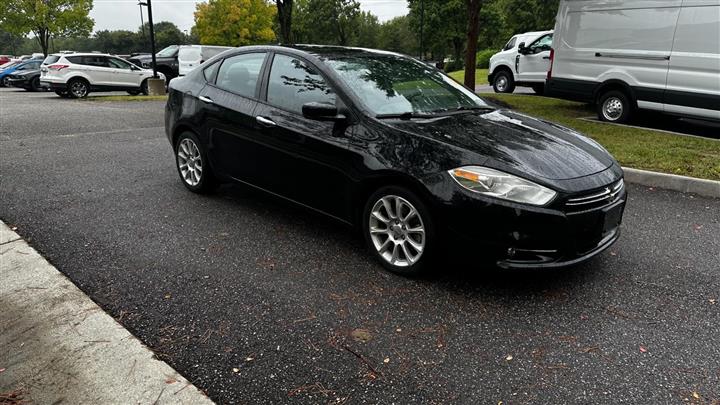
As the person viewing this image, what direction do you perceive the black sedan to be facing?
facing the viewer and to the right of the viewer

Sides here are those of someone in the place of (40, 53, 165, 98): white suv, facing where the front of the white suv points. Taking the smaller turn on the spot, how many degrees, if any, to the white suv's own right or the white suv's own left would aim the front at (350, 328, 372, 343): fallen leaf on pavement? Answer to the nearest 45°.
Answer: approximately 135° to the white suv's own right

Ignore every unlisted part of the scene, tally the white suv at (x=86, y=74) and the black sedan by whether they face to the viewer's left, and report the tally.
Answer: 0

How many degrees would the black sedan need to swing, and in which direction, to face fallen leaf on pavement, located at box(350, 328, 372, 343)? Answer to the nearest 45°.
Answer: approximately 45° to its right

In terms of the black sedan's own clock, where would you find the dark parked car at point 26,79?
The dark parked car is roughly at 6 o'clock from the black sedan.

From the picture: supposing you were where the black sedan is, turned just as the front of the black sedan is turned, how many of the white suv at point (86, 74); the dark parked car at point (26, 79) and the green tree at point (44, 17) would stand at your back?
3

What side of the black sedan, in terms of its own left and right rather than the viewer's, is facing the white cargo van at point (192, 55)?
back

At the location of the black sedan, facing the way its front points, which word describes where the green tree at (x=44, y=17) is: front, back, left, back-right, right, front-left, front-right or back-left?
back

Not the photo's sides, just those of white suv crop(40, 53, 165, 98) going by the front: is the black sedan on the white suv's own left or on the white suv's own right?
on the white suv's own right

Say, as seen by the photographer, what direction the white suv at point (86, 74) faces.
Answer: facing away from the viewer and to the right of the viewer
